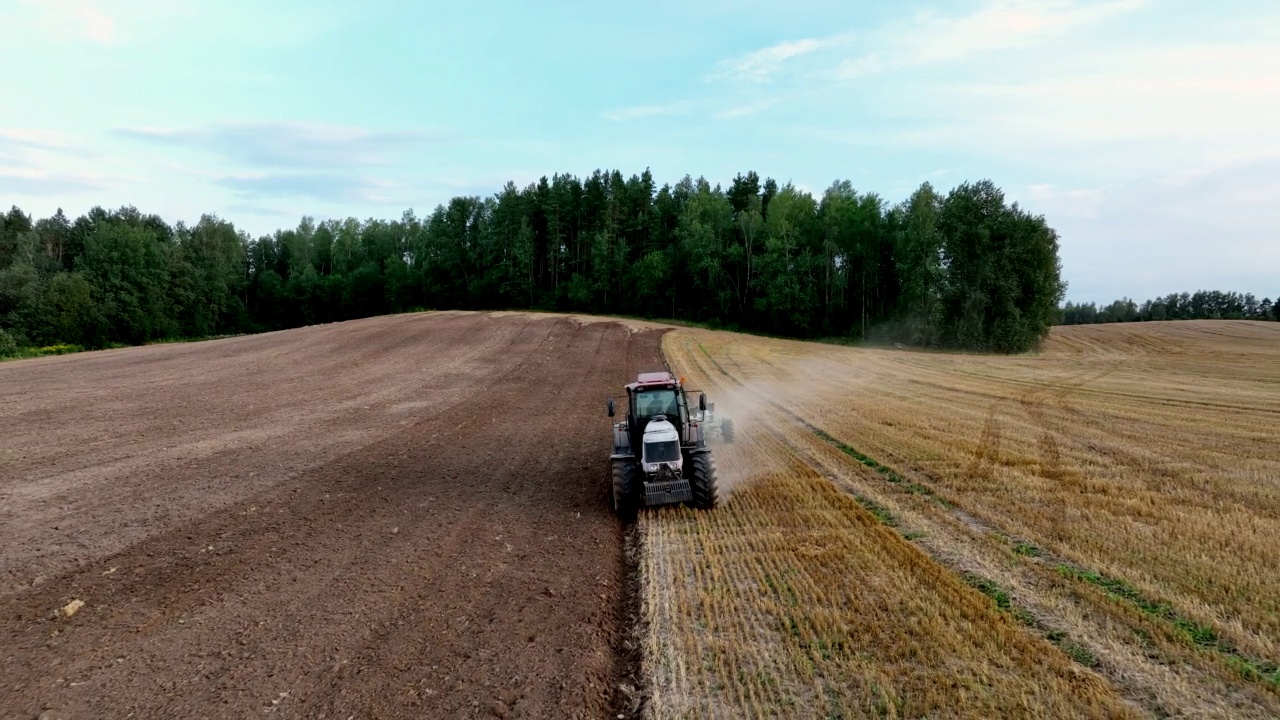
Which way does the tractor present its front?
toward the camera
